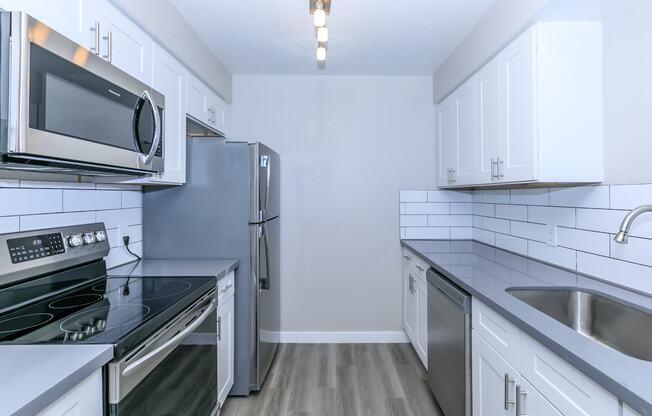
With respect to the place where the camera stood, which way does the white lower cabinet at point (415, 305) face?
facing to the left of the viewer

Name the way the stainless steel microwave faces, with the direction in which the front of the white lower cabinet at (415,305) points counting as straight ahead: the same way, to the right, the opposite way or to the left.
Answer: the opposite way

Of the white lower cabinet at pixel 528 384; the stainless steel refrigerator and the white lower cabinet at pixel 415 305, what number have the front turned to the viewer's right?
1

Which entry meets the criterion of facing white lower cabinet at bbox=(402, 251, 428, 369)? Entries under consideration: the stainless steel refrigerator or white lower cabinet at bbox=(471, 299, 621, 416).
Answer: the stainless steel refrigerator

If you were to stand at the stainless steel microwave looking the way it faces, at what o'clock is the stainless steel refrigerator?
The stainless steel refrigerator is roughly at 9 o'clock from the stainless steel microwave.

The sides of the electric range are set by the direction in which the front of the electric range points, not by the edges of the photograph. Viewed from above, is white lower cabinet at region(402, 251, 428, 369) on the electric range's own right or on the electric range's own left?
on the electric range's own left

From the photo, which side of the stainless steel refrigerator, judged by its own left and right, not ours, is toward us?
right

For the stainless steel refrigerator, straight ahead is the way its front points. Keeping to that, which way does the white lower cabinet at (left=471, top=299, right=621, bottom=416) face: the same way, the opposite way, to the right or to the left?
the opposite way

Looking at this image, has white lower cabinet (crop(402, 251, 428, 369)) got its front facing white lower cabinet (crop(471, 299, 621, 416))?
no

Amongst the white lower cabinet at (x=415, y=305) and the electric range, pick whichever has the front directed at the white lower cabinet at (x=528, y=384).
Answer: the electric range

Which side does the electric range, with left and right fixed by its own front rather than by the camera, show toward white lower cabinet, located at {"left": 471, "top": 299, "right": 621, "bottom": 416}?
front

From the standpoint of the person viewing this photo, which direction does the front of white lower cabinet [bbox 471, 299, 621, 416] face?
facing the viewer and to the left of the viewer

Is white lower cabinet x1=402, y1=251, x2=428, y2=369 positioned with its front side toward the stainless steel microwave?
no

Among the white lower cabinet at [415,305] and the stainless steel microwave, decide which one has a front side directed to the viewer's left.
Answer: the white lower cabinet

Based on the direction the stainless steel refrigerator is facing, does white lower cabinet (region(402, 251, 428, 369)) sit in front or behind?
in front

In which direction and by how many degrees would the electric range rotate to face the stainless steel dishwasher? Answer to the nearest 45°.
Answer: approximately 45° to its left

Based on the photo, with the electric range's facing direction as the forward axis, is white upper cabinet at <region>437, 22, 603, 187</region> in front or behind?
in front

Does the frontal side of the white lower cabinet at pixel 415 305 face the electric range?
no
